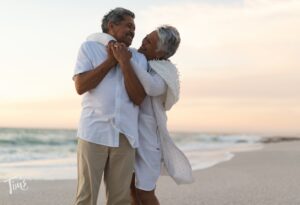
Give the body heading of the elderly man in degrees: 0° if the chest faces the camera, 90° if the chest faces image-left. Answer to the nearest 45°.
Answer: approximately 315°

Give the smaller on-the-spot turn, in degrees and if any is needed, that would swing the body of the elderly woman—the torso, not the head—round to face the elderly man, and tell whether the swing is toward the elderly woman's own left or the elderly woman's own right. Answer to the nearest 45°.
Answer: approximately 45° to the elderly woman's own left

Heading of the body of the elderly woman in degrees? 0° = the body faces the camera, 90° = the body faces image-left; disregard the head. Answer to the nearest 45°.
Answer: approximately 90°

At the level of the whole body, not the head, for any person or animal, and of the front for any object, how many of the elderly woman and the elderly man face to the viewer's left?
1
